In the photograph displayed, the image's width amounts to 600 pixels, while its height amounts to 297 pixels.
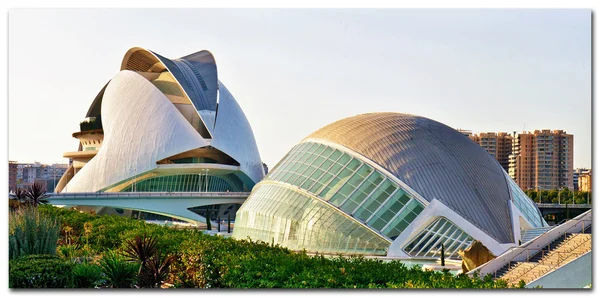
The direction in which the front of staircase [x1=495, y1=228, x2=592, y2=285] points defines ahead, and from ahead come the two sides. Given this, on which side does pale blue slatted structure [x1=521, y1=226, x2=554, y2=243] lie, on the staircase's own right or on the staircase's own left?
on the staircase's own right

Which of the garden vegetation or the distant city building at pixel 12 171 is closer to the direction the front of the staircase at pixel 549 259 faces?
the garden vegetation

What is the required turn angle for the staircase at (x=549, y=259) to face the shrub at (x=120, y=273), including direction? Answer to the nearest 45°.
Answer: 0° — it already faces it

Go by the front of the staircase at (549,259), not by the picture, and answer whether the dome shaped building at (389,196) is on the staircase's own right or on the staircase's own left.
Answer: on the staircase's own right

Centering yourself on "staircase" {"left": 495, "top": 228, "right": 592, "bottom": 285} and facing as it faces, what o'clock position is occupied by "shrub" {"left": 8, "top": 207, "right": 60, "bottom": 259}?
The shrub is roughly at 1 o'clock from the staircase.

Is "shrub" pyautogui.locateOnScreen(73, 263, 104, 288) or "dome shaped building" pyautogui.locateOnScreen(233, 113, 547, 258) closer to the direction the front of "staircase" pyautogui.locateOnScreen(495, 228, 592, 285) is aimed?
the shrub

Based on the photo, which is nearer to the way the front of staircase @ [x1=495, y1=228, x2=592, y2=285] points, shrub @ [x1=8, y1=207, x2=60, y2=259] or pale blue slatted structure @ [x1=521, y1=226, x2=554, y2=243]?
the shrub

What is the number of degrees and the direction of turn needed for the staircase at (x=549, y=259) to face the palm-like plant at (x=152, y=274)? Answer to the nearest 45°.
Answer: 0° — it already faces it

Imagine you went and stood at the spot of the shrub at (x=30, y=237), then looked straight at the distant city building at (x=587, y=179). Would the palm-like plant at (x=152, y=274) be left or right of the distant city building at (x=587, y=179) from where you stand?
right

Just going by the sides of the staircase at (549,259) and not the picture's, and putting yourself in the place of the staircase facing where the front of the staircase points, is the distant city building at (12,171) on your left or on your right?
on your right
